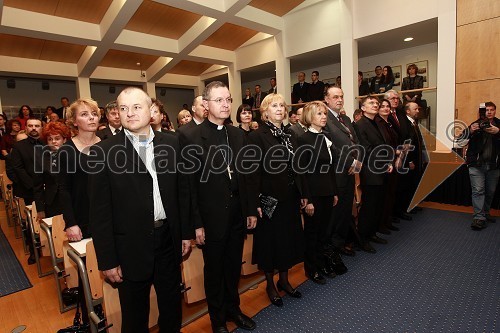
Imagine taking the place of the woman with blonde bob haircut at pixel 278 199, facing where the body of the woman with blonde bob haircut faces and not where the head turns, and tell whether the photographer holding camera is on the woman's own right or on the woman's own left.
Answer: on the woman's own left

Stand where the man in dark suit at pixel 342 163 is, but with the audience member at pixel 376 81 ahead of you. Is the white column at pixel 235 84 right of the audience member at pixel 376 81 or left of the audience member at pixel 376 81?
left

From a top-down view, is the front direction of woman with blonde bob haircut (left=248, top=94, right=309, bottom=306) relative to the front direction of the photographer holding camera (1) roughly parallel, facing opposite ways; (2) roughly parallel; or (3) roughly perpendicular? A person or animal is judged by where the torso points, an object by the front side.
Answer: roughly perpendicular

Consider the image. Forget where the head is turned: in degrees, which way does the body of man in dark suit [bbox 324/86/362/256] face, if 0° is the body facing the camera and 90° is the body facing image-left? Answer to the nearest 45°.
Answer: approximately 315°

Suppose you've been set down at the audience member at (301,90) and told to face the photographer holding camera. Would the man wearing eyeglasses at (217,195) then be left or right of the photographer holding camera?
right

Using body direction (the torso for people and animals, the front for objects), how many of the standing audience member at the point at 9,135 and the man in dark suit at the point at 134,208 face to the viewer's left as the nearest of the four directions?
0

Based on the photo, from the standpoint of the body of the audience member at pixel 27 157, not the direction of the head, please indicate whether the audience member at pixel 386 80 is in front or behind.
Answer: in front

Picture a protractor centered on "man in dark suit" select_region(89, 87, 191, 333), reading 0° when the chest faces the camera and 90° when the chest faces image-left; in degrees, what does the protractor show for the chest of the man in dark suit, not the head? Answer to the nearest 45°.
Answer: approximately 315°

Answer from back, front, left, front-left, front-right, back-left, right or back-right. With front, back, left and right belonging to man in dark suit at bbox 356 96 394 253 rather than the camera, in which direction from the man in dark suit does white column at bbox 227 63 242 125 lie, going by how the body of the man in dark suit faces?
back
